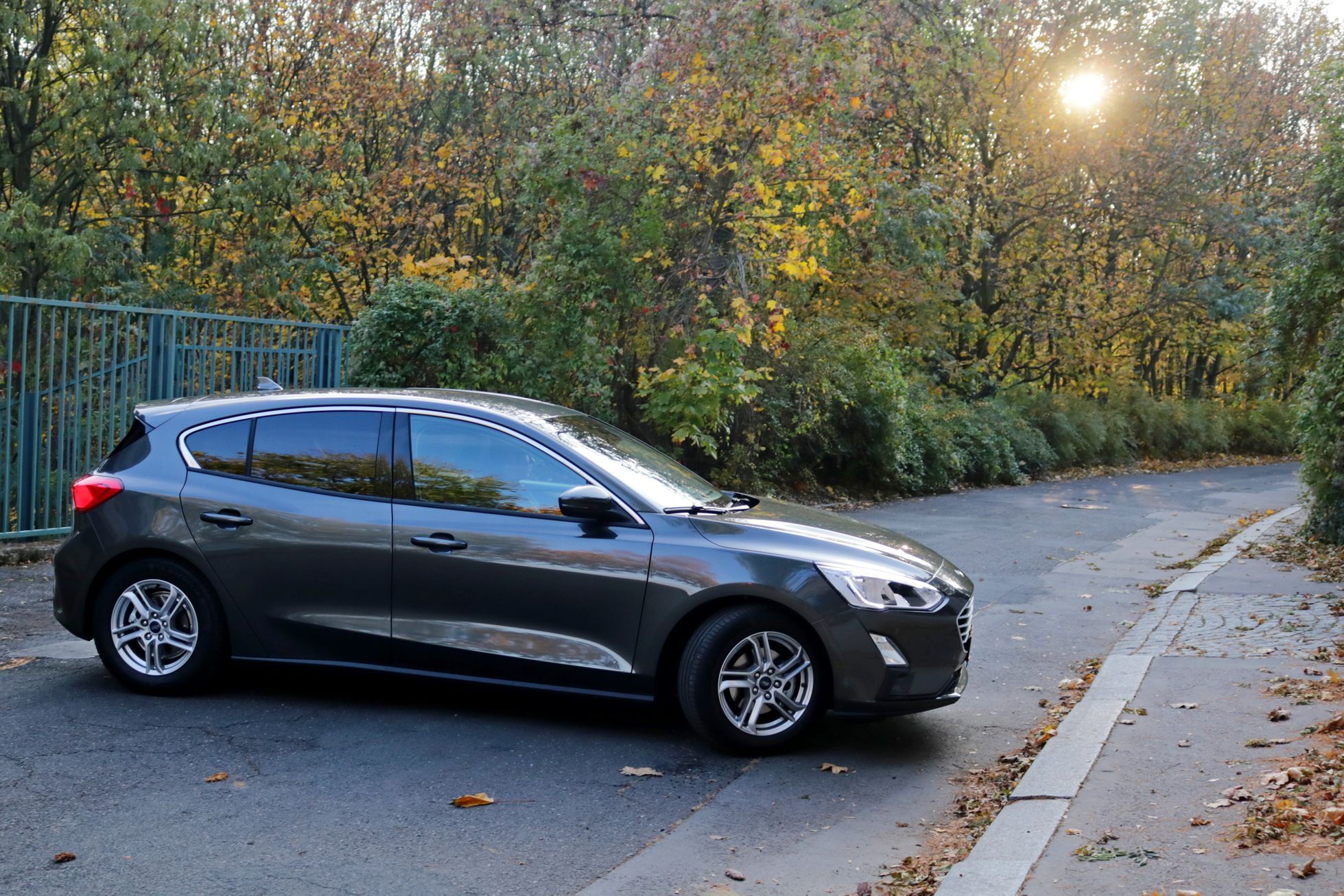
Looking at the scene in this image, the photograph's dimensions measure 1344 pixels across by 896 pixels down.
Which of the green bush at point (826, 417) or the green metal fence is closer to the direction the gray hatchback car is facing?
the green bush

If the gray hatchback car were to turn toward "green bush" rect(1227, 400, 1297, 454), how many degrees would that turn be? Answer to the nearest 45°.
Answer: approximately 45° to its left

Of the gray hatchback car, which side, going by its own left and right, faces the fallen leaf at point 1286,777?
front

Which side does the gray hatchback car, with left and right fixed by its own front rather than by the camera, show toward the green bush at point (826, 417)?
left

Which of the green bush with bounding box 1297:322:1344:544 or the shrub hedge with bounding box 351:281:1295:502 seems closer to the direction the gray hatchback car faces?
the green bush

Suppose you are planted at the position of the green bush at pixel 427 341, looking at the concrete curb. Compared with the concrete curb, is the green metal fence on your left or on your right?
right

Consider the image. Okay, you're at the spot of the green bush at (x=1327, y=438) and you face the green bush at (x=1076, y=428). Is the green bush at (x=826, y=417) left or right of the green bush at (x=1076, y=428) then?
left

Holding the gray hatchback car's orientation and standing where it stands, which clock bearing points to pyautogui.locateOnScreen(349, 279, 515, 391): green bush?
The green bush is roughly at 9 o'clock from the gray hatchback car.

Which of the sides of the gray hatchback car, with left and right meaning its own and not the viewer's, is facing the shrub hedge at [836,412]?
left

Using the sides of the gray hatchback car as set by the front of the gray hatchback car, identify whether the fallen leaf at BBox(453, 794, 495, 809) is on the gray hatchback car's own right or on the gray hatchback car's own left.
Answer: on the gray hatchback car's own right

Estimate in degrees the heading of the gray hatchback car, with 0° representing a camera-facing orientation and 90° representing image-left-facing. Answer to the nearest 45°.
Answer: approximately 270°

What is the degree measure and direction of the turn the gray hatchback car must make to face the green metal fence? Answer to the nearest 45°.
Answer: approximately 135° to its left
